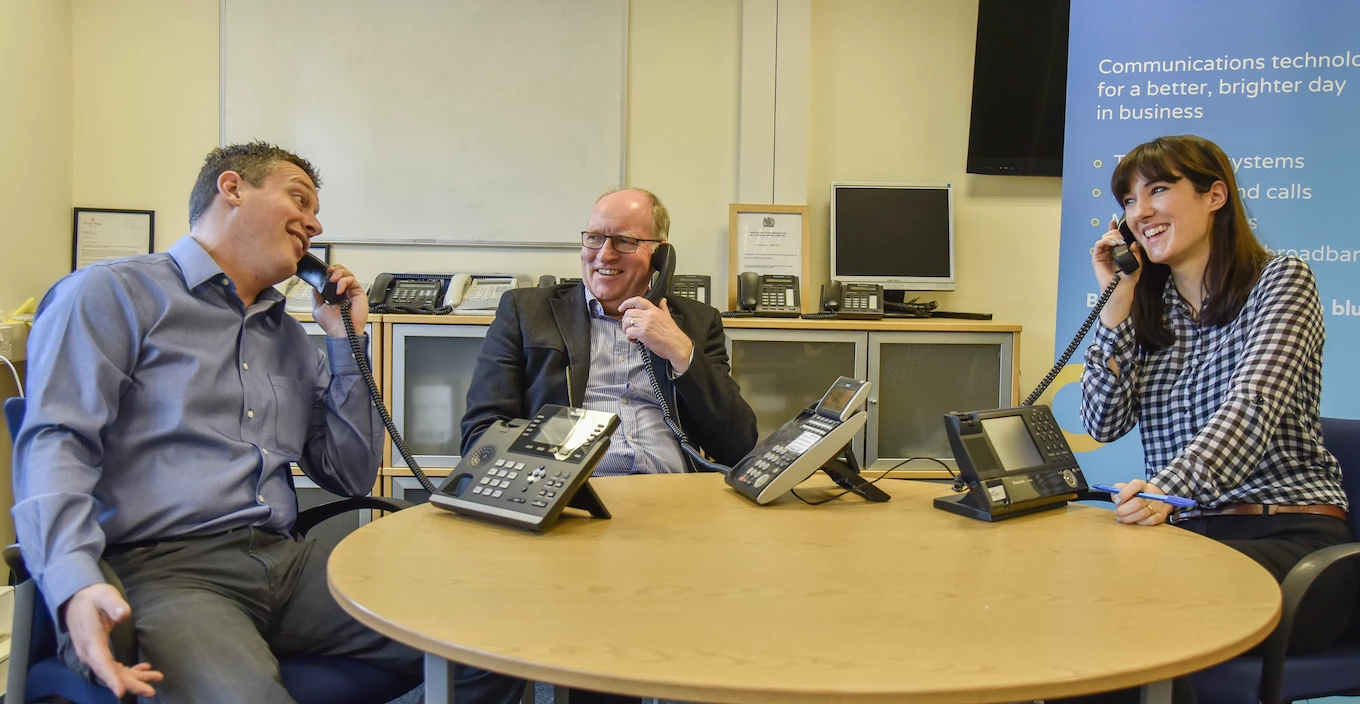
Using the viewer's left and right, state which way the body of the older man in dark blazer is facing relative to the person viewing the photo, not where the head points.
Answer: facing the viewer

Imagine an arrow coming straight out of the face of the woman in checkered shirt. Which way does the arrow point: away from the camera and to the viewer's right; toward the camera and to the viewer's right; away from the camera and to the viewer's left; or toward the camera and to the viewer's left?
toward the camera and to the viewer's left

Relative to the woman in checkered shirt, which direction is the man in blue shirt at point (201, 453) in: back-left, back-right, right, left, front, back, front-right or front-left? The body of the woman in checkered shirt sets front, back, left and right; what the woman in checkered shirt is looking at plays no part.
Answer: front

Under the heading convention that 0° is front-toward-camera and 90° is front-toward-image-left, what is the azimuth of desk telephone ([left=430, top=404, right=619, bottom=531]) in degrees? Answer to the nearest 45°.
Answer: approximately 45°

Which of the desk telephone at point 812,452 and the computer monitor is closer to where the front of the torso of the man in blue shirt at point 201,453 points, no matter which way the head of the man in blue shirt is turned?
the desk telephone

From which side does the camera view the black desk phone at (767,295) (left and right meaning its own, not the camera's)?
front

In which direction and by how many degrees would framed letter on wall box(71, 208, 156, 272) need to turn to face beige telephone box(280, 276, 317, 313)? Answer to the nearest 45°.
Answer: approximately 45° to its left

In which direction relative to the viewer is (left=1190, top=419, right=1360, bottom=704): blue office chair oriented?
to the viewer's left

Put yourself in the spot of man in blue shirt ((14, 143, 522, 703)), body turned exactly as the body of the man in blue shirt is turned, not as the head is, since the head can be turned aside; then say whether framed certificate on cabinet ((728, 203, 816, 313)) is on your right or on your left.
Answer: on your left

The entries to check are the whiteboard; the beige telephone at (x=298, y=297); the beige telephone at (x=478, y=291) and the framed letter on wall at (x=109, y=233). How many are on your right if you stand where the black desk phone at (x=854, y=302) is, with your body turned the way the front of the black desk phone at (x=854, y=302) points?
4
